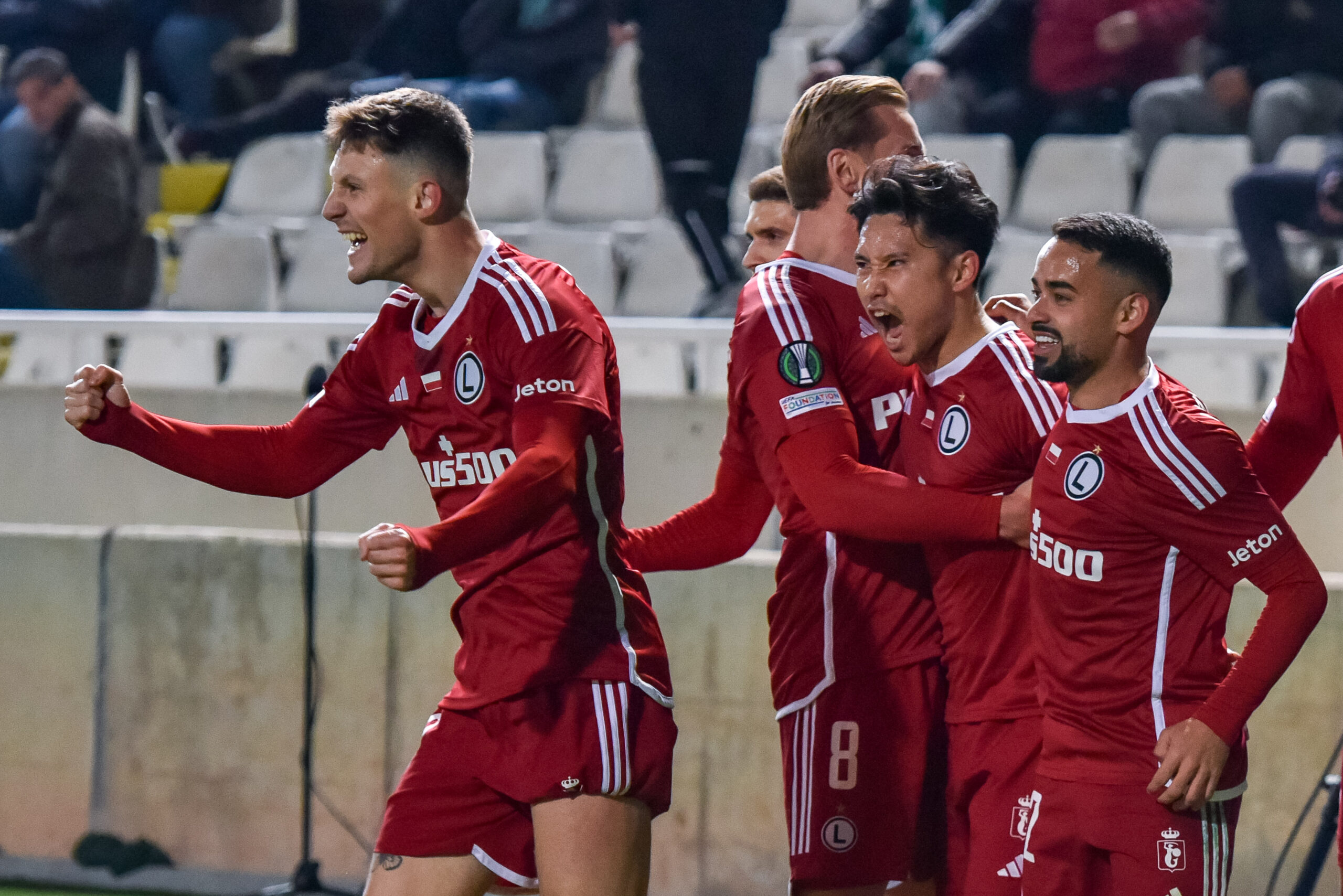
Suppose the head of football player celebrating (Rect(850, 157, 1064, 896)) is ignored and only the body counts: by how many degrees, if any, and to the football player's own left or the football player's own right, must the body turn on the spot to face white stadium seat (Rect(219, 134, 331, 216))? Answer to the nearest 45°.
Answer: approximately 90° to the football player's own right

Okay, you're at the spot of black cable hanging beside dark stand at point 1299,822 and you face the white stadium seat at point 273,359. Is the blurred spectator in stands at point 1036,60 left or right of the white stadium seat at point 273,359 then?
right

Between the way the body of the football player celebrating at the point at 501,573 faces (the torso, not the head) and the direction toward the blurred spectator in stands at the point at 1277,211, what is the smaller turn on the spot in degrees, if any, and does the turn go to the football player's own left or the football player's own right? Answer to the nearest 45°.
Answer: approximately 180°

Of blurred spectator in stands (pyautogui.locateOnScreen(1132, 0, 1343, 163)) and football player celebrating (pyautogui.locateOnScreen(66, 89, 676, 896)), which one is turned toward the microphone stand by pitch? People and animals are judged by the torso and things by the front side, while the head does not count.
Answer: the blurred spectator in stands

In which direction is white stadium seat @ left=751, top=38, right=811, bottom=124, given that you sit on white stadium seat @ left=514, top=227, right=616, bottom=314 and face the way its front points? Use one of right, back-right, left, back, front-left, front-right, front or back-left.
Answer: back-left

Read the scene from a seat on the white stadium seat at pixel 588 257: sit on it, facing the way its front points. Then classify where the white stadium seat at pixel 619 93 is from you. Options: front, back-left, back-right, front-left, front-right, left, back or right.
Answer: back

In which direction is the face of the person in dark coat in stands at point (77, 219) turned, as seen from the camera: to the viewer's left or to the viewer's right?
to the viewer's left

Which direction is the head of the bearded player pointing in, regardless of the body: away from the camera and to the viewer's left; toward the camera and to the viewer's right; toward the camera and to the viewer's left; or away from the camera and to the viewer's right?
toward the camera and to the viewer's left
